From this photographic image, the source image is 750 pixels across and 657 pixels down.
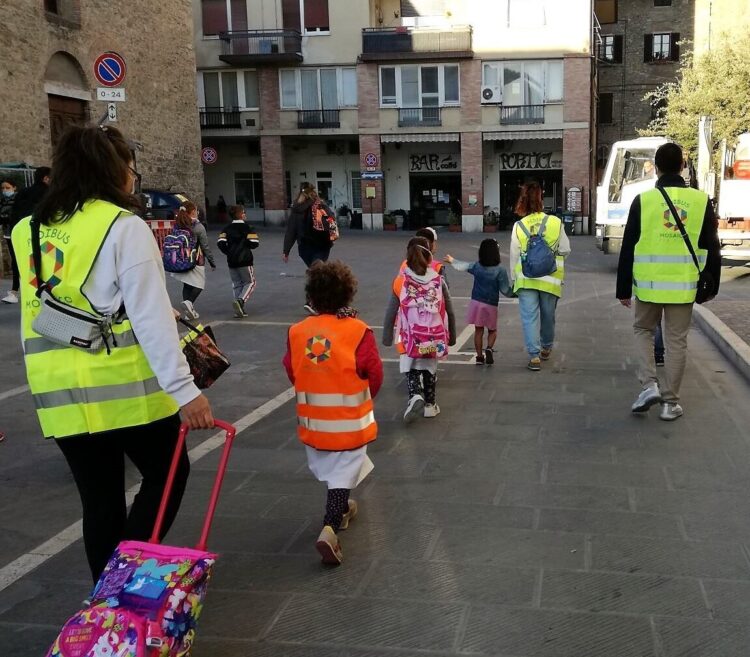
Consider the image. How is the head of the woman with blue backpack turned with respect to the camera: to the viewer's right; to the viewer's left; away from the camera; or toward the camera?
away from the camera

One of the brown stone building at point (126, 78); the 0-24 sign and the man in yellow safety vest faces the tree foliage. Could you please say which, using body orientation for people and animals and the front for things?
the man in yellow safety vest

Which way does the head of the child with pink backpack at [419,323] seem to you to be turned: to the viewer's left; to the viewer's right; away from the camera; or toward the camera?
away from the camera

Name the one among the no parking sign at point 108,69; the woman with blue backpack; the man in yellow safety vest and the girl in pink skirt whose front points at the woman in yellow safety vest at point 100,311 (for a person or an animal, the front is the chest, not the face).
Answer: the no parking sign

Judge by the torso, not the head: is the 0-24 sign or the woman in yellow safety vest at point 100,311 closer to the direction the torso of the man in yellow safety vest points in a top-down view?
the 0-24 sign

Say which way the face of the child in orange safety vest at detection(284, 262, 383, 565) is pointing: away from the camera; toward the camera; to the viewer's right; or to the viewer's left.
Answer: away from the camera

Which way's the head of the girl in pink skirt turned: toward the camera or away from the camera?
away from the camera

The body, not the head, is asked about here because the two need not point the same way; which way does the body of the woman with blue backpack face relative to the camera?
away from the camera

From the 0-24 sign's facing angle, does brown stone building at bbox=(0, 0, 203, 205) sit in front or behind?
behind

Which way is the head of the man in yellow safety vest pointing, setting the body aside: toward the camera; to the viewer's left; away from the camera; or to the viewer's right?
away from the camera

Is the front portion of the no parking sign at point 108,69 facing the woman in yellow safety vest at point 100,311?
yes

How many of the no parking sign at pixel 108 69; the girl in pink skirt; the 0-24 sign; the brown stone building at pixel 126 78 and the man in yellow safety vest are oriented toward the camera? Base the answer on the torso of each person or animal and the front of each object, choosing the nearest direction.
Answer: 3

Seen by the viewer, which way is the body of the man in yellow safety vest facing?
away from the camera

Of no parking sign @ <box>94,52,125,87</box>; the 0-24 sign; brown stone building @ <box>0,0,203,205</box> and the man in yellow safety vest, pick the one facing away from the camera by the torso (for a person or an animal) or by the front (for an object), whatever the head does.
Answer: the man in yellow safety vest

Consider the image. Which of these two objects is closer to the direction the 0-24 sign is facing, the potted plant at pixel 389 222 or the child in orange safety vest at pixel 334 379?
the child in orange safety vest

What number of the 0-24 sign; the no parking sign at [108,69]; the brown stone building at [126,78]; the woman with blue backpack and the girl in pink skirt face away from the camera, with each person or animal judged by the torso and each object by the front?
2

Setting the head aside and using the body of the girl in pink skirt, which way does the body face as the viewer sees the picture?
away from the camera

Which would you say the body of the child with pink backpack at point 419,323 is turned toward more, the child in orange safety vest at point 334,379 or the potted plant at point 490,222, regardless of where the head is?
the potted plant

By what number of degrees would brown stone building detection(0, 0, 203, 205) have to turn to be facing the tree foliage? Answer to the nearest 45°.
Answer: approximately 90° to its left
